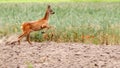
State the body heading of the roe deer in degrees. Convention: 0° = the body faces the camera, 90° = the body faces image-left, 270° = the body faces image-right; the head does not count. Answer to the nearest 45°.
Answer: approximately 270°
